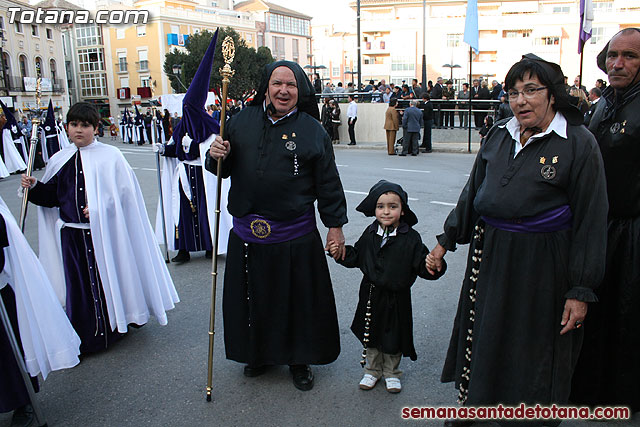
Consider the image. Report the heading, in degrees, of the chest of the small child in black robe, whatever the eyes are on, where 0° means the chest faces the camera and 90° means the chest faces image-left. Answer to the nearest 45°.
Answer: approximately 0°

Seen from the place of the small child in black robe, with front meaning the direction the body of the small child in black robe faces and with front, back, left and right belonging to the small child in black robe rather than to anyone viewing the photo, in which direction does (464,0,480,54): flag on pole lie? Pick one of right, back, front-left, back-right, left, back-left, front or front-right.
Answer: back

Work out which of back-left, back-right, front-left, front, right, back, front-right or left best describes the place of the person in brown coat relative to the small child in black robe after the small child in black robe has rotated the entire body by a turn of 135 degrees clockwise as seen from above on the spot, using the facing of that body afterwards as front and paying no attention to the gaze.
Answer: front-right

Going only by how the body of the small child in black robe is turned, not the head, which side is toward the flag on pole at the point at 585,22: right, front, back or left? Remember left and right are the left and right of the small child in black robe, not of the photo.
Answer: back

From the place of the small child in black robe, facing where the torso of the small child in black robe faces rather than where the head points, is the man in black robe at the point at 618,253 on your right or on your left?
on your left

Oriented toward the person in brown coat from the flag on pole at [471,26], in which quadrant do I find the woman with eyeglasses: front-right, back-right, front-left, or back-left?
back-left

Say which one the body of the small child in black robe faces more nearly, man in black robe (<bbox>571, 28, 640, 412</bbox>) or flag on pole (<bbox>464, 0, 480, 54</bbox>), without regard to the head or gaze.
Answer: the man in black robe
